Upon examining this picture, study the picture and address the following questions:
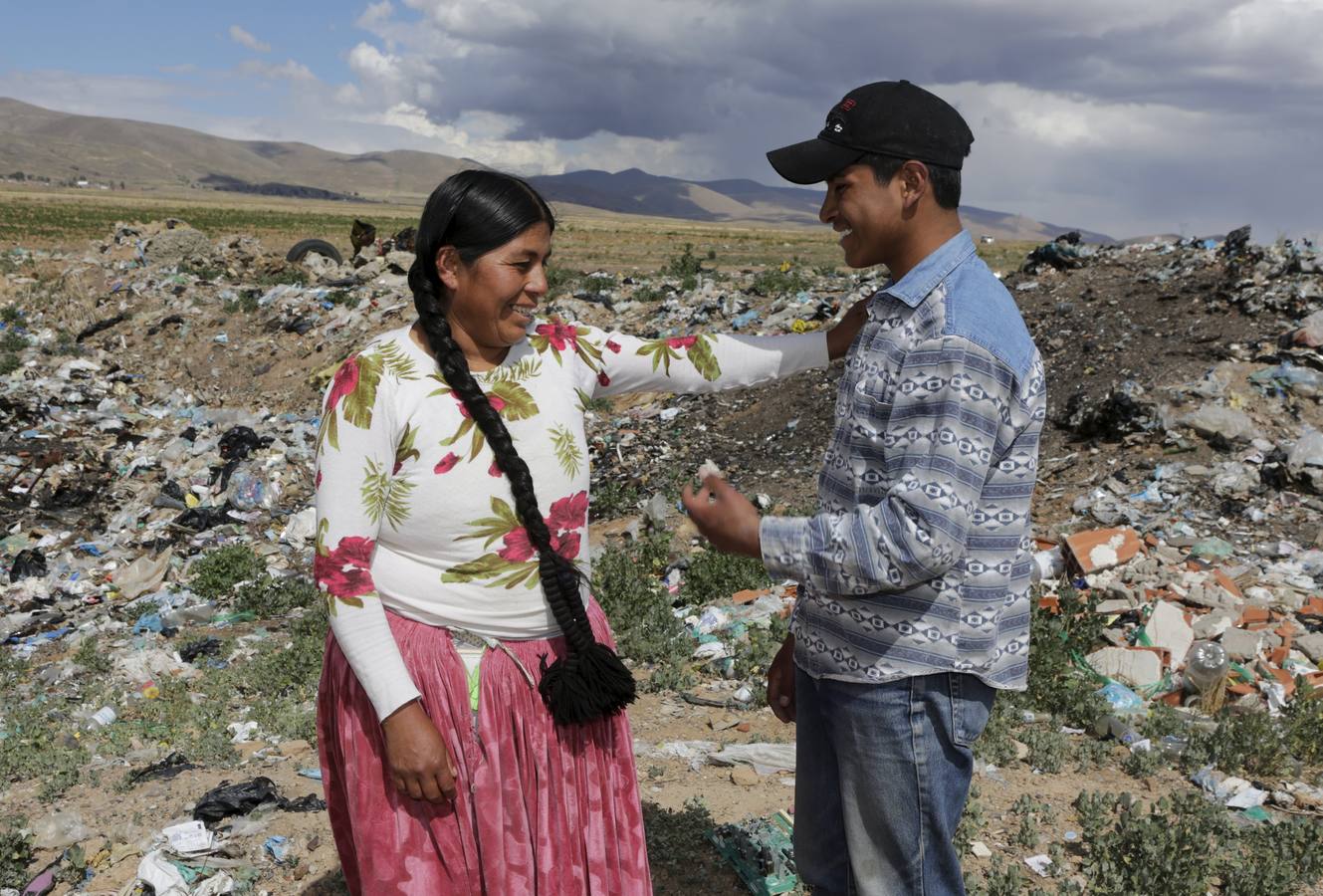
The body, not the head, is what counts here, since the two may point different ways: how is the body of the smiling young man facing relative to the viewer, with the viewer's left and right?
facing to the left of the viewer

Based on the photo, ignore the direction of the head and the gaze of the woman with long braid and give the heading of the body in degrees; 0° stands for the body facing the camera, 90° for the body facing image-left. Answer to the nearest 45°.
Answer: approximately 315°

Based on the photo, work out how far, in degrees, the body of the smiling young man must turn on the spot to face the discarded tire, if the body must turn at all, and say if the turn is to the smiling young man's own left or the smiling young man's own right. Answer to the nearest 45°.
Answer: approximately 45° to the smiling young man's own right

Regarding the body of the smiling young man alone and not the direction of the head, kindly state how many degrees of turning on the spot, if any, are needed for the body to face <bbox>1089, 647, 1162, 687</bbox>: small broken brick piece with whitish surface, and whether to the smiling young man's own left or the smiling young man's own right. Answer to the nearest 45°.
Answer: approximately 90° to the smiling young man's own right

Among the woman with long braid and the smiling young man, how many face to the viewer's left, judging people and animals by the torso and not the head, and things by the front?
1

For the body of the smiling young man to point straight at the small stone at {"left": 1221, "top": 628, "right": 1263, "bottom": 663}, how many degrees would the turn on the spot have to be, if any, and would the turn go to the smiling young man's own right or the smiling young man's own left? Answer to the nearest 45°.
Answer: approximately 135° to the smiling young man's own right

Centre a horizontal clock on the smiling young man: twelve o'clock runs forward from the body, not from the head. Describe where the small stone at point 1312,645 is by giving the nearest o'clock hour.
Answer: The small stone is roughly at 4 o'clock from the smiling young man.

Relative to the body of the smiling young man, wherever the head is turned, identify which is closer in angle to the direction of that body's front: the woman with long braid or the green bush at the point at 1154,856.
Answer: the woman with long braid

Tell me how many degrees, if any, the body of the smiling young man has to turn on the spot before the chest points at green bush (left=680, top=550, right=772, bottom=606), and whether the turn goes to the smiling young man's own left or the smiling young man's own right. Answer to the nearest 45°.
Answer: approximately 90° to the smiling young man's own right

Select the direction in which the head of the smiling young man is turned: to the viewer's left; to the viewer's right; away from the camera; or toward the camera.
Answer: to the viewer's left

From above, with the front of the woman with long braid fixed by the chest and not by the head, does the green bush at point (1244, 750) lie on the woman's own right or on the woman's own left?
on the woman's own left

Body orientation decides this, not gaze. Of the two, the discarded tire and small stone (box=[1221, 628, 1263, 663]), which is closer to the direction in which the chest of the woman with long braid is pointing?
the small stone

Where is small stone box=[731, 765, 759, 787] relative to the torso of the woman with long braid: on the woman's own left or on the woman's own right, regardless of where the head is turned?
on the woman's own left
